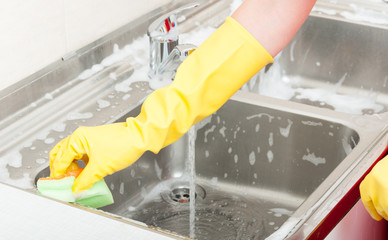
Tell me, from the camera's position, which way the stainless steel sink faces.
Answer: facing the viewer and to the right of the viewer
